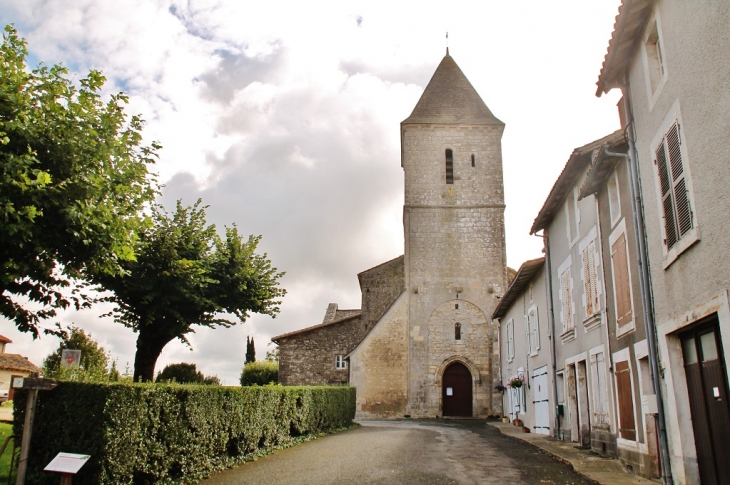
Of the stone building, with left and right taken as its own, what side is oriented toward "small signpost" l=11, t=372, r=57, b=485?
front

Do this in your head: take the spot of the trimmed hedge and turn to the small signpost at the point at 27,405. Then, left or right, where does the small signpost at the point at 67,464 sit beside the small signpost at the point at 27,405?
left

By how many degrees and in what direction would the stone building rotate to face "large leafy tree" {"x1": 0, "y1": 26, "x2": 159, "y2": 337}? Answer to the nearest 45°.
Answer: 0° — it already faces it

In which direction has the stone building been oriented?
toward the camera

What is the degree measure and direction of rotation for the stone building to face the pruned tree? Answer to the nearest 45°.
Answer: approximately 45° to its right

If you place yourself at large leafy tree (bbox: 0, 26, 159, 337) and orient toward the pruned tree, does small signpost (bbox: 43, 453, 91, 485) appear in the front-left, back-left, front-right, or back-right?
back-right
